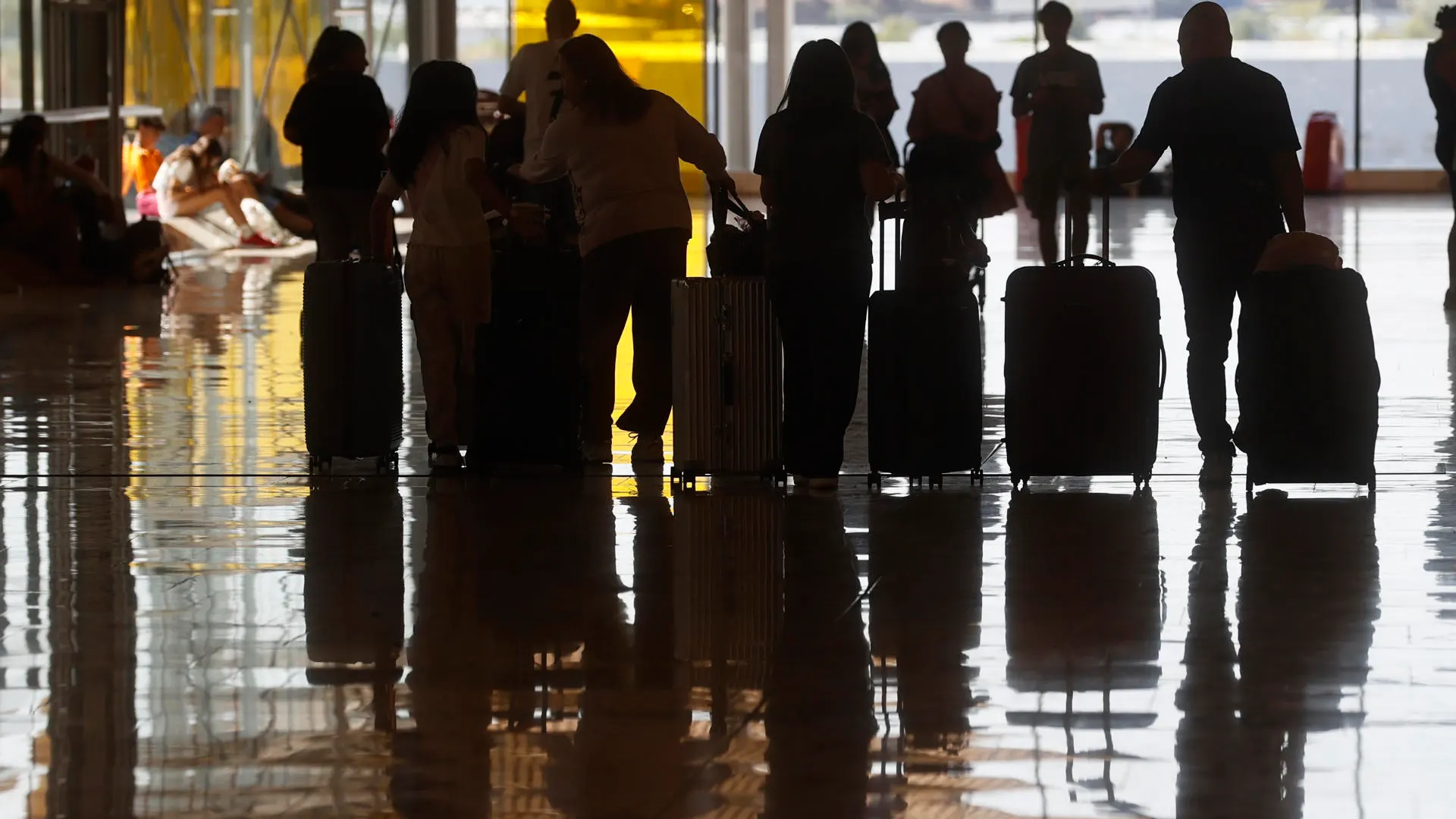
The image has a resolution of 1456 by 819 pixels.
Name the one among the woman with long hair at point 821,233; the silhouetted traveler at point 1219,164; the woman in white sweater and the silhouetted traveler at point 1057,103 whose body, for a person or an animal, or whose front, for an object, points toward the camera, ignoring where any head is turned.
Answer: the silhouetted traveler at point 1057,103

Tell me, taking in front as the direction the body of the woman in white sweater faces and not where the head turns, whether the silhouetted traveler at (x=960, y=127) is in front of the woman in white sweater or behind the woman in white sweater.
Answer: in front

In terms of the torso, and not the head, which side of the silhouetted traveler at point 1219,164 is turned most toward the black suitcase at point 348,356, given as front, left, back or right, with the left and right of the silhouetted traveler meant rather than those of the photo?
left

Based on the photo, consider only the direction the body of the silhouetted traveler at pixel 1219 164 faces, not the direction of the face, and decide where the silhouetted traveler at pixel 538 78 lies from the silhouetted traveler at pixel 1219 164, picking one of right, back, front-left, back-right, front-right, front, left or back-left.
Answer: front-left

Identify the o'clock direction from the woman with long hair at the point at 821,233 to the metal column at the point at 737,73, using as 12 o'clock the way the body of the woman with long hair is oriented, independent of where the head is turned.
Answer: The metal column is roughly at 12 o'clock from the woman with long hair.

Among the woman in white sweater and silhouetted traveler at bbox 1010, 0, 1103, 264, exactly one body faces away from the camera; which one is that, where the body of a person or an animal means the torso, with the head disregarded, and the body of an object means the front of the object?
the woman in white sweater

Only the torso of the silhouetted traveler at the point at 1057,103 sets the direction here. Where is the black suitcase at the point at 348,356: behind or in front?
in front

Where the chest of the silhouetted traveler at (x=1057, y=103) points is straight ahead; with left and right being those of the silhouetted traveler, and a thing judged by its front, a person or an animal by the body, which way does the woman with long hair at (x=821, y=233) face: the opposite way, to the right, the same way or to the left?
the opposite way

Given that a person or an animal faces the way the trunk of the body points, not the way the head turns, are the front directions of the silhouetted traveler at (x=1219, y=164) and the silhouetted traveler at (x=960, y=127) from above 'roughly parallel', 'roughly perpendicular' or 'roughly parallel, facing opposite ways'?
roughly parallel, facing opposite ways

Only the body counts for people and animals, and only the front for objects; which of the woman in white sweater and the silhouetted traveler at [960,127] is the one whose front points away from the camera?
the woman in white sweater

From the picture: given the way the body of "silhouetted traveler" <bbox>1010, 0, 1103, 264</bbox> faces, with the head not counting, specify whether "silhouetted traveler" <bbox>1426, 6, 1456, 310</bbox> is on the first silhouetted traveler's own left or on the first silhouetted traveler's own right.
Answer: on the first silhouetted traveler's own left

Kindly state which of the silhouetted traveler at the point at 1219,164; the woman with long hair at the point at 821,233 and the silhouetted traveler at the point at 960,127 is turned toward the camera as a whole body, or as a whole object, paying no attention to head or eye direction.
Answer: the silhouetted traveler at the point at 960,127

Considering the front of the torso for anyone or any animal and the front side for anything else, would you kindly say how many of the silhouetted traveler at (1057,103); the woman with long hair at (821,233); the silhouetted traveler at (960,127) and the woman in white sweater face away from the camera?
2

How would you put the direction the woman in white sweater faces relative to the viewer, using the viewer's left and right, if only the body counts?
facing away from the viewer

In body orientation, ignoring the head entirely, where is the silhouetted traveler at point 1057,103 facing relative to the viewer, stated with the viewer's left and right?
facing the viewer

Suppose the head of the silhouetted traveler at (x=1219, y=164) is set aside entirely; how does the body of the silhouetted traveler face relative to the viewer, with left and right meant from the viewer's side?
facing away from the viewer

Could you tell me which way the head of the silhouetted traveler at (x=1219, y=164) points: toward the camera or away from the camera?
away from the camera

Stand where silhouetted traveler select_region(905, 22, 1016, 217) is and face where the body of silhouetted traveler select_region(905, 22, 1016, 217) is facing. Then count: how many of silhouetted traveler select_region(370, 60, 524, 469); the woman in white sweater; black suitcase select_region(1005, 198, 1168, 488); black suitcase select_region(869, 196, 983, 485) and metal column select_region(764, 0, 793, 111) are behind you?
1
